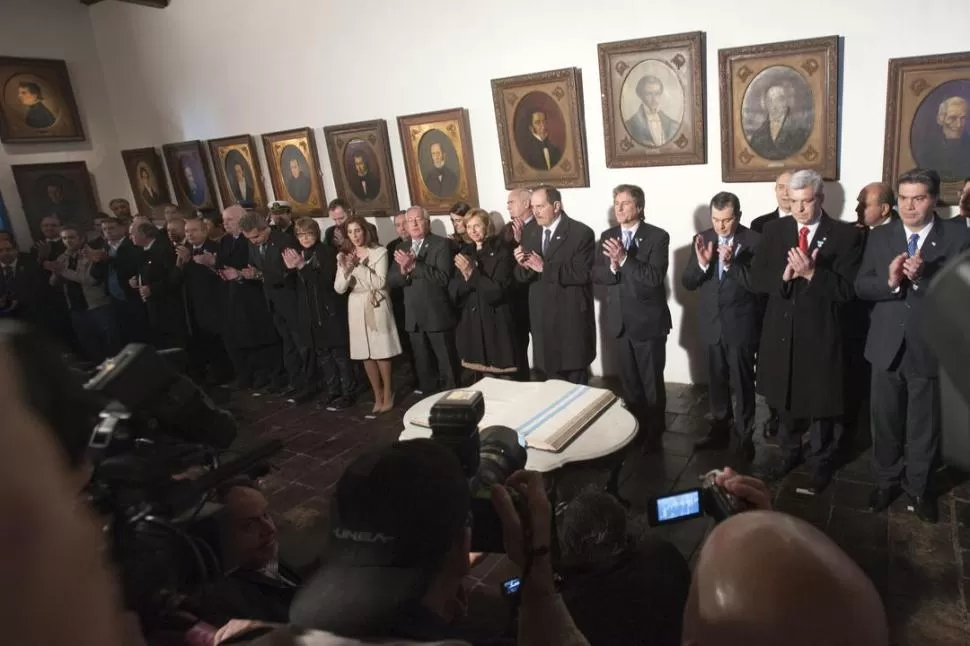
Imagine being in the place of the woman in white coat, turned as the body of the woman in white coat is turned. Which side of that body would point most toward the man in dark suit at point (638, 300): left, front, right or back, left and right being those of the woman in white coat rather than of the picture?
left

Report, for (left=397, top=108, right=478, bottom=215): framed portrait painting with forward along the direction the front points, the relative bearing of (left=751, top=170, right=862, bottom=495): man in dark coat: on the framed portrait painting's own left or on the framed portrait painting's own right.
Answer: on the framed portrait painting's own left

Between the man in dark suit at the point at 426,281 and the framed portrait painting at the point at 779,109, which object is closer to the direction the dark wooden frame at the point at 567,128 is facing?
the man in dark suit

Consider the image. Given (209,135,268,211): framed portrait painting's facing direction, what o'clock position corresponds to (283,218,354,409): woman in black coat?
The woman in black coat is roughly at 10 o'clock from the framed portrait painting.

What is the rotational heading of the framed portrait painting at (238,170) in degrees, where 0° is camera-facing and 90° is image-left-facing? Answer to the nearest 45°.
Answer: approximately 45°

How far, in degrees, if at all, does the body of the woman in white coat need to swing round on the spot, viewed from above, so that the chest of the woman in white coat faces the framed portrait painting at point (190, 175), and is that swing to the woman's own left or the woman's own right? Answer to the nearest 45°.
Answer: approximately 90° to the woman's own right

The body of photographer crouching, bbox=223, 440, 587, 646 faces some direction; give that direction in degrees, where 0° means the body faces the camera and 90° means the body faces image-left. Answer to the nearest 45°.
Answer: approximately 225°

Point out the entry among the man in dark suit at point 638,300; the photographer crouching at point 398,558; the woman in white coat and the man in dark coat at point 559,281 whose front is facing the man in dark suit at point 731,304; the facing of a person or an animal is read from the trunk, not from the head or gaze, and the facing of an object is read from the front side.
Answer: the photographer crouching

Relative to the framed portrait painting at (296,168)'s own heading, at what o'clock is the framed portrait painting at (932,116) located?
the framed portrait painting at (932,116) is roughly at 9 o'clock from the framed portrait painting at (296,168).

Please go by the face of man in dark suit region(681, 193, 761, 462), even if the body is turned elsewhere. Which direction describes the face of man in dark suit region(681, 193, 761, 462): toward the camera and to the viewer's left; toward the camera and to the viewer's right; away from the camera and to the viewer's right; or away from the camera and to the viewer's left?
toward the camera and to the viewer's left
